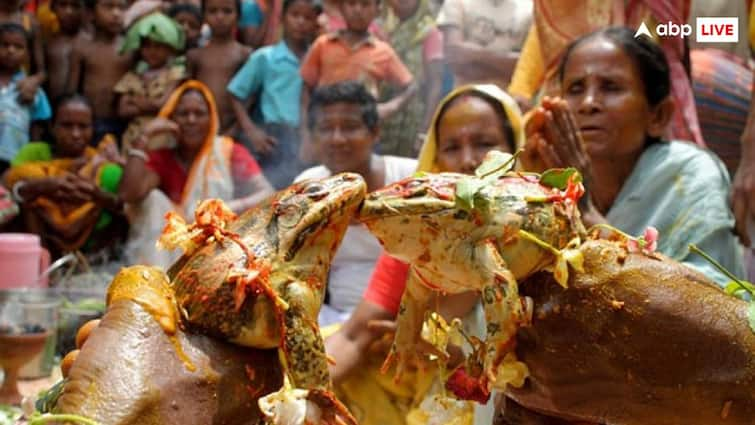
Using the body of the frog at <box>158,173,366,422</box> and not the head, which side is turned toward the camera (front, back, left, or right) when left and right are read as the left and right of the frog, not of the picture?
right

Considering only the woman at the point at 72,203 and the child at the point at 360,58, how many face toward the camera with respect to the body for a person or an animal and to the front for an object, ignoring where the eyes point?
2

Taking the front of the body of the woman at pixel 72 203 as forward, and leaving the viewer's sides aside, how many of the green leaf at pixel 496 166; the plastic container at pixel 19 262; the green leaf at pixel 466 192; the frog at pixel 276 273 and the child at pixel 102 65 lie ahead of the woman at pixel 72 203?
4

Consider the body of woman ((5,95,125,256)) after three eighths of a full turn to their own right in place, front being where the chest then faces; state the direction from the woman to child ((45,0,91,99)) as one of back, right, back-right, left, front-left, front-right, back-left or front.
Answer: front-right

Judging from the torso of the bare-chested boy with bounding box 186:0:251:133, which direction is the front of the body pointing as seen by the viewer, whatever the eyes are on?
toward the camera

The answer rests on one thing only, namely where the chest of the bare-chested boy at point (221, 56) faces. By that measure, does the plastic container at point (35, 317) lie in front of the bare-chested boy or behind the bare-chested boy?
in front

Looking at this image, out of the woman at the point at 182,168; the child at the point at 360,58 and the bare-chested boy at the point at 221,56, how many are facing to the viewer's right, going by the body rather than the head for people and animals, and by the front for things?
0

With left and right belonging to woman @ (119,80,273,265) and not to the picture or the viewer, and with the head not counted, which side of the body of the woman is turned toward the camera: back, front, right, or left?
front

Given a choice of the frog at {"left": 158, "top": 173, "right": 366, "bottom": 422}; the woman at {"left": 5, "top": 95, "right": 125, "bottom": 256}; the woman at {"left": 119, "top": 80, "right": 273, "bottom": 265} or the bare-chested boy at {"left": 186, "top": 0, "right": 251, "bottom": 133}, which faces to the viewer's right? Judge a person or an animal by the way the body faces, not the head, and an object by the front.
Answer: the frog

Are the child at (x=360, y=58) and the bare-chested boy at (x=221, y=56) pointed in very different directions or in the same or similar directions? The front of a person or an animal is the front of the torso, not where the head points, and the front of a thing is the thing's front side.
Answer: same or similar directions

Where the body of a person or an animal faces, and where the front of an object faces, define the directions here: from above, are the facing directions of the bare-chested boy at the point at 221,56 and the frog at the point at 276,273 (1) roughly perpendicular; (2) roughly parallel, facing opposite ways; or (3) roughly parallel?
roughly perpendicular

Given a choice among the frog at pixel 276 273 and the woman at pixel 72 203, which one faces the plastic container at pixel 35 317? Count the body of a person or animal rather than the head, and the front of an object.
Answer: the woman

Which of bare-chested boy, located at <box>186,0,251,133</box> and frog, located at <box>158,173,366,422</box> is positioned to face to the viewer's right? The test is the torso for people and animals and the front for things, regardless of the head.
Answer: the frog

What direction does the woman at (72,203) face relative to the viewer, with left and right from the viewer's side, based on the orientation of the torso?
facing the viewer

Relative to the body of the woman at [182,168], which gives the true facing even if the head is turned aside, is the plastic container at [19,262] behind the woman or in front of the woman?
in front

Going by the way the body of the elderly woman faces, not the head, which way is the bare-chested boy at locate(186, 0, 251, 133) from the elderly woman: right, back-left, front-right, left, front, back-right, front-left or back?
right

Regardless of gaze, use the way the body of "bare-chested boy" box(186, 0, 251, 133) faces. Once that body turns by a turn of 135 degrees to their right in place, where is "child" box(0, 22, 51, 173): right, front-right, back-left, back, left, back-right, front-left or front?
front-left

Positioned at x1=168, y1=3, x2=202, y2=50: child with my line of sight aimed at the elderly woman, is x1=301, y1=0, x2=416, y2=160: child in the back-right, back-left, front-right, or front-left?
front-left

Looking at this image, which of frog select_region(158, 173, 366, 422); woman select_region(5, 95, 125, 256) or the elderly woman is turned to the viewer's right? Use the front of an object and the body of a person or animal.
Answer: the frog
